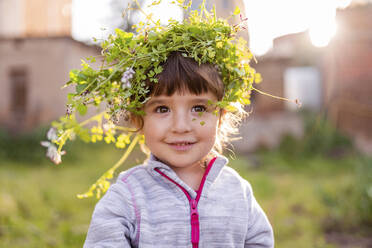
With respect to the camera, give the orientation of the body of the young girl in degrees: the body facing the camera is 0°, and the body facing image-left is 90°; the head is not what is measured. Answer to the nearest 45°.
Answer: approximately 0°
